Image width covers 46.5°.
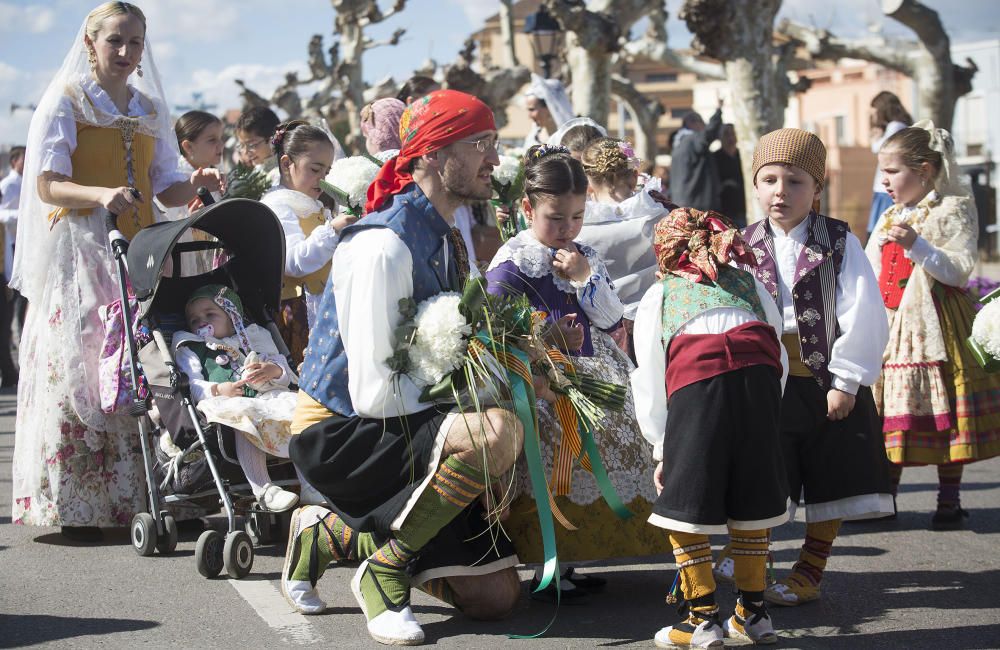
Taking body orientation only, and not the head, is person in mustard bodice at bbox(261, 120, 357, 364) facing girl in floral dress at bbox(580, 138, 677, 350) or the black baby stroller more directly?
the girl in floral dress

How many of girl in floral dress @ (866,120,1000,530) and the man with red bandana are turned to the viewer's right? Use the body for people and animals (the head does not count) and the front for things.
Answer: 1

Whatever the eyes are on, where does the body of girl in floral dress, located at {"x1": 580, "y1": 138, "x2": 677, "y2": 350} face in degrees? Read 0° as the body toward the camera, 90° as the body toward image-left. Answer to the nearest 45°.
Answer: approximately 180°

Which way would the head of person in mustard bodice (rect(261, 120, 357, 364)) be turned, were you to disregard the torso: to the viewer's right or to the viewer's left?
to the viewer's right

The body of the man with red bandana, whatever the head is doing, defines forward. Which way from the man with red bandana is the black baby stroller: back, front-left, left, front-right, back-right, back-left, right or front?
back-left

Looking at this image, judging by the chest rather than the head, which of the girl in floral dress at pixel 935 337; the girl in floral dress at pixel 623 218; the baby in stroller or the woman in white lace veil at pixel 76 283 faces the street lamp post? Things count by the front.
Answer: the girl in floral dress at pixel 623 218

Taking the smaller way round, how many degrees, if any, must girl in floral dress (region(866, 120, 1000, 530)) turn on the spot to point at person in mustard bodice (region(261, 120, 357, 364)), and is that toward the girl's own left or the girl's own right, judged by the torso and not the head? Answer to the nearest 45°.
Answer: approximately 45° to the girl's own right

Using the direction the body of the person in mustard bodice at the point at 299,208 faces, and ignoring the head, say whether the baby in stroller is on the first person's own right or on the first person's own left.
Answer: on the first person's own right

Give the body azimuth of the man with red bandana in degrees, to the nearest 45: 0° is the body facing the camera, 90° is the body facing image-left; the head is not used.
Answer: approximately 270°
